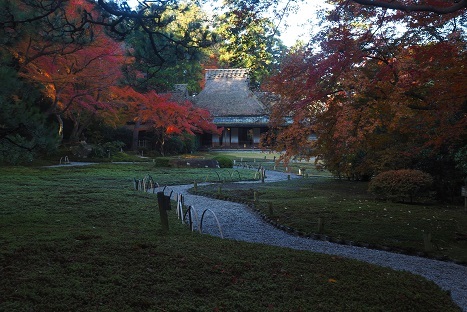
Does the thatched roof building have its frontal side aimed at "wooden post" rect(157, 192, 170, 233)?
yes

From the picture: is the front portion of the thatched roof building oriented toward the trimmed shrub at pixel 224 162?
yes

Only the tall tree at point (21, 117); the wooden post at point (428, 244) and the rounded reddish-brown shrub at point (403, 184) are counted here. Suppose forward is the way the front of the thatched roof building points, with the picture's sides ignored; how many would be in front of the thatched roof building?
3

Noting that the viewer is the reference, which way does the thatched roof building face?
facing the viewer

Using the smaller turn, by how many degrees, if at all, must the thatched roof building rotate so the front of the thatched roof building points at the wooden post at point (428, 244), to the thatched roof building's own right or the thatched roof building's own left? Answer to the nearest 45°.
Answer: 0° — it already faces it

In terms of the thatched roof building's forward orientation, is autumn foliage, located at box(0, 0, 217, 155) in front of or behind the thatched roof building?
in front

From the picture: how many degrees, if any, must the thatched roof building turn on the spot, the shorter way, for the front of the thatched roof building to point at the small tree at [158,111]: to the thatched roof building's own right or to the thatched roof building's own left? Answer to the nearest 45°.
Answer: approximately 45° to the thatched roof building's own right

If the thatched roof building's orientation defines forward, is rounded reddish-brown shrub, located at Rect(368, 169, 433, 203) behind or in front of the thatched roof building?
in front
